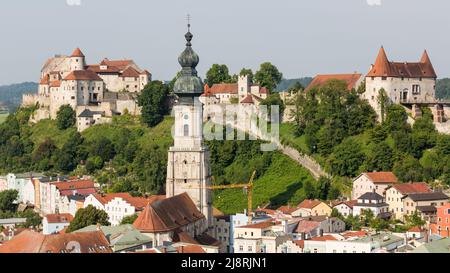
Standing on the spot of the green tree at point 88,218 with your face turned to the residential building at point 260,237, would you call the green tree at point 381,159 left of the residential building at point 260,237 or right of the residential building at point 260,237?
left

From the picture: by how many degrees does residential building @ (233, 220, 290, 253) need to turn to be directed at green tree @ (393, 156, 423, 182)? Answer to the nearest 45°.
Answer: approximately 135° to its left

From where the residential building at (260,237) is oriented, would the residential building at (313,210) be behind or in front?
behind

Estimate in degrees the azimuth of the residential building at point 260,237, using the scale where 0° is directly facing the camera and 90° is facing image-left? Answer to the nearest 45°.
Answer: approximately 0°

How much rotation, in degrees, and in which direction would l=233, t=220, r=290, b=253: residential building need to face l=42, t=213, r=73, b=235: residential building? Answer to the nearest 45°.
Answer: approximately 135° to its right

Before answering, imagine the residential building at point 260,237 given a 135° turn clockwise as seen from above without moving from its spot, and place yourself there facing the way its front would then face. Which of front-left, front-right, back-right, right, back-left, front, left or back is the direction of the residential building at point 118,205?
front

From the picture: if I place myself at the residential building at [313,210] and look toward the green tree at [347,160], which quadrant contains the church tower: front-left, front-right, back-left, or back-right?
back-left

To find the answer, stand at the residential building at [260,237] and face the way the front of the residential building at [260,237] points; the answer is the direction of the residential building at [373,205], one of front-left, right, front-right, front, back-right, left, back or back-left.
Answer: back-left

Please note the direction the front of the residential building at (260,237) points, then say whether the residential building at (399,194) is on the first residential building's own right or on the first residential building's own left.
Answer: on the first residential building's own left

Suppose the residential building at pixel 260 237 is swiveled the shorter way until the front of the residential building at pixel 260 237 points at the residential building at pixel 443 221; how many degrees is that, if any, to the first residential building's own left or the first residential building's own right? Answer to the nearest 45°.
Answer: approximately 90° to the first residential building's own left

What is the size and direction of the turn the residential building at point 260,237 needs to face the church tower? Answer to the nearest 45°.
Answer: approximately 135° to its right

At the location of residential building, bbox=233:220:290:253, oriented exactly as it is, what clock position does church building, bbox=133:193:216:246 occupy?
church building, bbox=133:193:216:246 is roughly at 2 o'clock from residential building, bbox=233:220:290:253.
